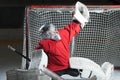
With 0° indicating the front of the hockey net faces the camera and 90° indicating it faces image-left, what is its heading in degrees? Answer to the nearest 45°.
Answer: approximately 0°

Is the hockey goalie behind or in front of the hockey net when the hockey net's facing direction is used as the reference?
in front
